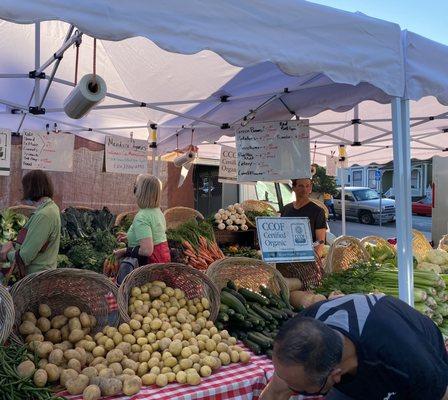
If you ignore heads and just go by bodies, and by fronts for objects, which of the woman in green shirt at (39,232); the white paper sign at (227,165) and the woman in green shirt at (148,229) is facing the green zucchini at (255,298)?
the white paper sign

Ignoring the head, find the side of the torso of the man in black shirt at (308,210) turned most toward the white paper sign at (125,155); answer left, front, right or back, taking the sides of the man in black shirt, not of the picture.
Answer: right

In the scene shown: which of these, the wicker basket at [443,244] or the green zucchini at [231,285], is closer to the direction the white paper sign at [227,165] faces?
the green zucchini

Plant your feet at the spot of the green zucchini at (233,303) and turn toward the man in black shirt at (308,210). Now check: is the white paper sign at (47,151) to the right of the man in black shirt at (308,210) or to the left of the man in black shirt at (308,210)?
left

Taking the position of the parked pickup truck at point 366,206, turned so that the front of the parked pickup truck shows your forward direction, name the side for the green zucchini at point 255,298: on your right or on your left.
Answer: on your right

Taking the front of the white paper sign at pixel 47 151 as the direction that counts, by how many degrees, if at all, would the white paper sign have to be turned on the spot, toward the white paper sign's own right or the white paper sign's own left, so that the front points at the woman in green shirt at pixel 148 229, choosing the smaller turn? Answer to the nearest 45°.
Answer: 0° — it already faces them

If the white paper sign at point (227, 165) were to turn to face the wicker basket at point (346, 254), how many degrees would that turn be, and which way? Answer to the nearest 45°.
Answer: approximately 45° to its left

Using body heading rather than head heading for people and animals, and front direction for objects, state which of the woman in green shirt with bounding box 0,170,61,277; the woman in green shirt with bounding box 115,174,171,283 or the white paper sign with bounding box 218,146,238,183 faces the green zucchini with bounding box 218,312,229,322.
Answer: the white paper sign

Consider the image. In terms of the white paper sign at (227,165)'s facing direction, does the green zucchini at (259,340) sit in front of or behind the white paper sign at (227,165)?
in front
